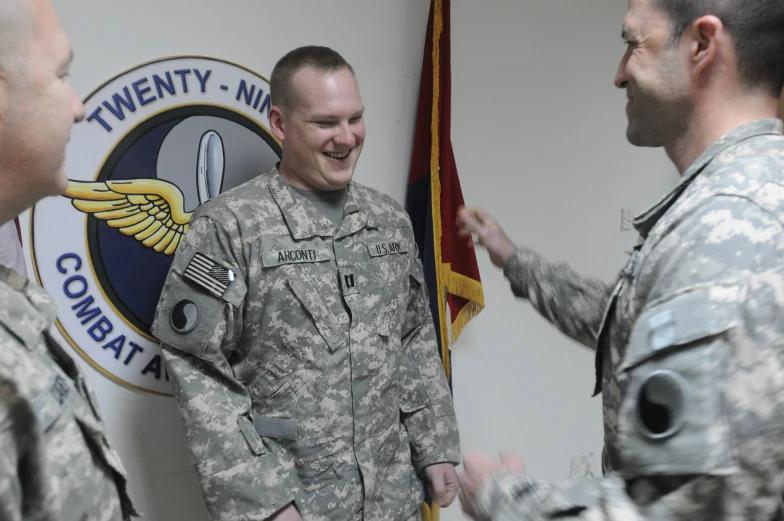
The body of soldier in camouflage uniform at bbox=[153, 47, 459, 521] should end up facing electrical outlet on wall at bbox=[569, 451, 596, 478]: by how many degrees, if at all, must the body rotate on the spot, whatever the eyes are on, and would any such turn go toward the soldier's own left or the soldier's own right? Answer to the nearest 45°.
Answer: approximately 90° to the soldier's own left

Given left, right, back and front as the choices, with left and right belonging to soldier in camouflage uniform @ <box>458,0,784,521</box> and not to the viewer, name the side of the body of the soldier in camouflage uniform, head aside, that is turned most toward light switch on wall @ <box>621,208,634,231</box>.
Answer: right

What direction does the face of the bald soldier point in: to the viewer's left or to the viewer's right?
to the viewer's right

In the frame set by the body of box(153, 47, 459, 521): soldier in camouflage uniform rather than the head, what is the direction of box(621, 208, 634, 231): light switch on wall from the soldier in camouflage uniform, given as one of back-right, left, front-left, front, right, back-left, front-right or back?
left

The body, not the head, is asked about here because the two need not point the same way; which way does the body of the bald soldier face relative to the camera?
to the viewer's right

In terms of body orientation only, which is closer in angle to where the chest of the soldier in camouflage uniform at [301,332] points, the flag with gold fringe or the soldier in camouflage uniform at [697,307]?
the soldier in camouflage uniform

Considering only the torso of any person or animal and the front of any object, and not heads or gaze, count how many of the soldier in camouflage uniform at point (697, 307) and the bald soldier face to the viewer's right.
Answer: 1

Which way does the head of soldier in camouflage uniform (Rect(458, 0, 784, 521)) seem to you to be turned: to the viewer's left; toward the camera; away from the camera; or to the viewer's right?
to the viewer's left

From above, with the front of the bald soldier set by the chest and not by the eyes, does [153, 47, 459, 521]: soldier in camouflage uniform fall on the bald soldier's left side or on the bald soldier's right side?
on the bald soldier's left side

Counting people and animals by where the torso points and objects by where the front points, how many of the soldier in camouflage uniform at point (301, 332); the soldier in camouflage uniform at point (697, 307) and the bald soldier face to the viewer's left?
1

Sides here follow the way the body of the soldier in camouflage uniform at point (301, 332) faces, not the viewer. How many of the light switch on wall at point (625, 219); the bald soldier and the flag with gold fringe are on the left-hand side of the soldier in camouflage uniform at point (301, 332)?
2

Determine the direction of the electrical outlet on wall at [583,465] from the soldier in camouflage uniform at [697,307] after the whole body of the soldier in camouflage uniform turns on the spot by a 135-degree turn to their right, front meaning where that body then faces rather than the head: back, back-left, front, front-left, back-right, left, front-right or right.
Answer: front-left

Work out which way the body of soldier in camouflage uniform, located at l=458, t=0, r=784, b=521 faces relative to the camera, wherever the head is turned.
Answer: to the viewer's left

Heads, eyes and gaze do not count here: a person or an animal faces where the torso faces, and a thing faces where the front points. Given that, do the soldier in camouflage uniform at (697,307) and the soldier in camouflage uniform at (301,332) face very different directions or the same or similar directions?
very different directions
